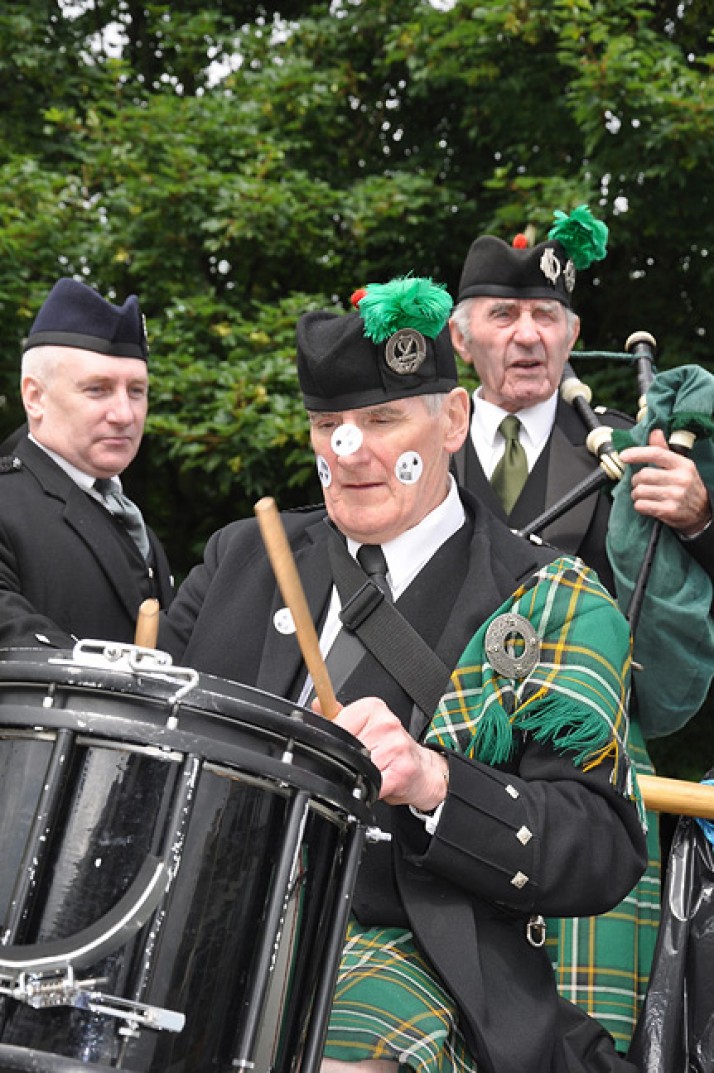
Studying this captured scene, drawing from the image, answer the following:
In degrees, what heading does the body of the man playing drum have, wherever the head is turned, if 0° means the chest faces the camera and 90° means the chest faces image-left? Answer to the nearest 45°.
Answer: approximately 45°

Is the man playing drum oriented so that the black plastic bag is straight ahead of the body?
no

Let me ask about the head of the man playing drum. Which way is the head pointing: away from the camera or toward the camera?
toward the camera
